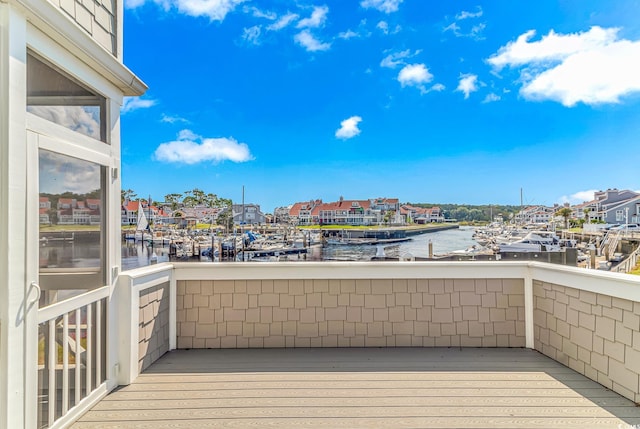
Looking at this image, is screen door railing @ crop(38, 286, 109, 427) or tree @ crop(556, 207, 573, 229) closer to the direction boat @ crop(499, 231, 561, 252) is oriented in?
the screen door railing

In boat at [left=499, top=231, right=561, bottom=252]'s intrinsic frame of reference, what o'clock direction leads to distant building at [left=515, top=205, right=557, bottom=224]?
The distant building is roughly at 3 o'clock from the boat.

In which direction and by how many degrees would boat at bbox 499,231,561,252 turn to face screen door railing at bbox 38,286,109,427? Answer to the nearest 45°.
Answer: approximately 90° to its left

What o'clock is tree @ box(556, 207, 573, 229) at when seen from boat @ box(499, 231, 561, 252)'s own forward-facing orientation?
The tree is roughly at 4 o'clock from the boat.

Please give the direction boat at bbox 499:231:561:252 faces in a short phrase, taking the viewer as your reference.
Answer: facing to the left of the viewer

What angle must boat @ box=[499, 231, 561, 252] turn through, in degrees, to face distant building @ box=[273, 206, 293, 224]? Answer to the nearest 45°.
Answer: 0° — it already faces it
